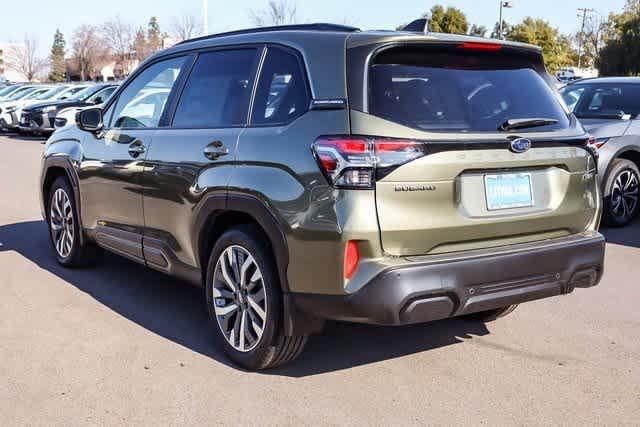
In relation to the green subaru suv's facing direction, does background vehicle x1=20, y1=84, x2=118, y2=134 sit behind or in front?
in front

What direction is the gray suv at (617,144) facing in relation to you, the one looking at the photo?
facing the viewer and to the left of the viewer

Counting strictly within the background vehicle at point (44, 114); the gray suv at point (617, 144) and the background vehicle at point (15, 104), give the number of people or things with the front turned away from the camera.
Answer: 0

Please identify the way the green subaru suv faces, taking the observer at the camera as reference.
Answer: facing away from the viewer and to the left of the viewer

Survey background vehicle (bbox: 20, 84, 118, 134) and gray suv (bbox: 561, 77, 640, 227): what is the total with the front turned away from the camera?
0

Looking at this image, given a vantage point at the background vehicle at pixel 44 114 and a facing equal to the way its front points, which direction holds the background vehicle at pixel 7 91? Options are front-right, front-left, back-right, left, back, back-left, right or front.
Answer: back-right
